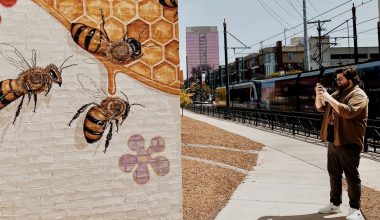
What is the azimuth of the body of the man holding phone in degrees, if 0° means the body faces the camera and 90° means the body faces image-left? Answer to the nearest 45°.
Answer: approximately 45°
